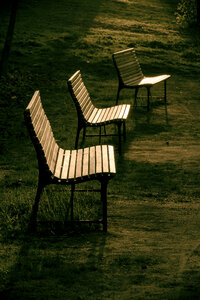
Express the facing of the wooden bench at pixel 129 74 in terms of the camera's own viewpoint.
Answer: facing the viewer and to the right of the viewer

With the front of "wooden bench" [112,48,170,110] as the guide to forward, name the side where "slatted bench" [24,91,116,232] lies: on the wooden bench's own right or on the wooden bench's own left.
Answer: on the wooden bench's own right
